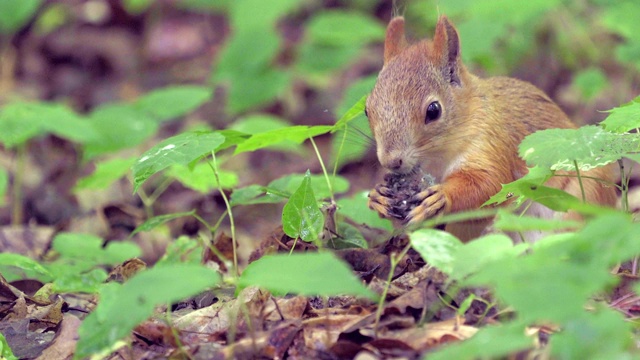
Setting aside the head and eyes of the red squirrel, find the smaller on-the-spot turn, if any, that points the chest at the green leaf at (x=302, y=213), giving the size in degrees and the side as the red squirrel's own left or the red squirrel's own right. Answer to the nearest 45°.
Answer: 0° — it already faces it

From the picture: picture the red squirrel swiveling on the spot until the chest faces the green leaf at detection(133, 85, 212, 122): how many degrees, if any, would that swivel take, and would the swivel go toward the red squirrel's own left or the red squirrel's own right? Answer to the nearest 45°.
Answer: approximately 90° to the red squirrel's own right

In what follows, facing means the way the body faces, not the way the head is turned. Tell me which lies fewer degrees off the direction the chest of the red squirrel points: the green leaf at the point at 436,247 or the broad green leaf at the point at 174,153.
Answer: the broad green leaf

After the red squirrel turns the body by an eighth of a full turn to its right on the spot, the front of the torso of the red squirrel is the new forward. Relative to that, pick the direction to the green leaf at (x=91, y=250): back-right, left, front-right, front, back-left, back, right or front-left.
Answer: front

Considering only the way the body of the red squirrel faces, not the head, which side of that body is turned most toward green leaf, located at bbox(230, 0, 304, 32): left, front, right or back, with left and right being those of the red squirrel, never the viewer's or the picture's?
right

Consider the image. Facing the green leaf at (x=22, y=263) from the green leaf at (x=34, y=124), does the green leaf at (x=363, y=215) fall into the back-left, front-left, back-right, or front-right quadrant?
front-left

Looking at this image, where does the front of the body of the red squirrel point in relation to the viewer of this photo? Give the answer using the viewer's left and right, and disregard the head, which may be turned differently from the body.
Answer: facing the viewer and to the left of the viewer

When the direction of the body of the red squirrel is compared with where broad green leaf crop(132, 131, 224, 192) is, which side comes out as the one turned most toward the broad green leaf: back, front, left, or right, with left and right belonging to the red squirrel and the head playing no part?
front

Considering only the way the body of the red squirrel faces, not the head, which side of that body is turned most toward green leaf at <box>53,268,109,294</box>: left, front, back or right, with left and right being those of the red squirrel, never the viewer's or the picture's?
front

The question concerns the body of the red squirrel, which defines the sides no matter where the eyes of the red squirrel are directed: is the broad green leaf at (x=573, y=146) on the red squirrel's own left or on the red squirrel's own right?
on the red squirrel's own left

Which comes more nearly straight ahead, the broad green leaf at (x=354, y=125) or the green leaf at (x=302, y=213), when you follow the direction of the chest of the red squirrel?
the green leaf

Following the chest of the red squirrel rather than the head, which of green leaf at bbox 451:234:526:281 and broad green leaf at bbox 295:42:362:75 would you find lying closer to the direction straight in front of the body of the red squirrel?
the green leaf

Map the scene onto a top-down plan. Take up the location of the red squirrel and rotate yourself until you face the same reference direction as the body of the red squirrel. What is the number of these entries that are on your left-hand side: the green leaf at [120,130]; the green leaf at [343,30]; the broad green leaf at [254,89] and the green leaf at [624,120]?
1

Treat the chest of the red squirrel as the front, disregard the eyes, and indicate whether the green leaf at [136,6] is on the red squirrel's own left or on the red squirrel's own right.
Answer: on the red squirrel's own right

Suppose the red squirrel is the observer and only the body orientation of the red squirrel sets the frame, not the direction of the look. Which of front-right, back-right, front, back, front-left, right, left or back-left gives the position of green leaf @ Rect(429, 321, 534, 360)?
front-left
